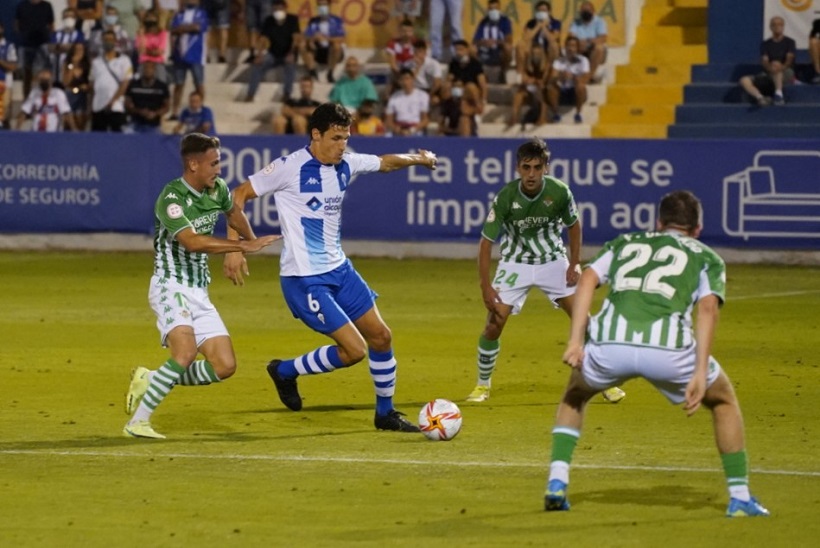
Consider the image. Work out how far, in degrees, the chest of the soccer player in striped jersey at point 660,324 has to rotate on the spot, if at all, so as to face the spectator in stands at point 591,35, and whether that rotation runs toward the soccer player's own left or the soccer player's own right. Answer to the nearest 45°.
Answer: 0° — they already face them

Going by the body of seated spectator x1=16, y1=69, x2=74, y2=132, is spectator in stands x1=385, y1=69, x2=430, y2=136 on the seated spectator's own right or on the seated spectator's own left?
on the seated spectator's own left

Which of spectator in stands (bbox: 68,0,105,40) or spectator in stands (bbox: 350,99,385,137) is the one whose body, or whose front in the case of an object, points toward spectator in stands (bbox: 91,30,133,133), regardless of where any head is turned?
spectator in stands (bbox: 68,0,105,40)

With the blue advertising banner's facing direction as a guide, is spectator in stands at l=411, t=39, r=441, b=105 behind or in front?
behind

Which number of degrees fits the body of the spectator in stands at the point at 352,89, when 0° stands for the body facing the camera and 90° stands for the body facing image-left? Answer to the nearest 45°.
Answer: approximately 0°

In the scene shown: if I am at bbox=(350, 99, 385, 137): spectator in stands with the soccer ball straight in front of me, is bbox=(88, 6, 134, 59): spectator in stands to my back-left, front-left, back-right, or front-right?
back-right

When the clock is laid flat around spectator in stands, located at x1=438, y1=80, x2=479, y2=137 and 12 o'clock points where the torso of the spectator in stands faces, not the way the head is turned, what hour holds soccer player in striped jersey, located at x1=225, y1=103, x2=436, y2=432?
The soccer player in striped jersey is roughly at 12 o'clock from the spectator in stands.

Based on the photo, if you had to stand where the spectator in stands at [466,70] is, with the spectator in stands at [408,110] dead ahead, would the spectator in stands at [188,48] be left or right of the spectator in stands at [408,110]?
right

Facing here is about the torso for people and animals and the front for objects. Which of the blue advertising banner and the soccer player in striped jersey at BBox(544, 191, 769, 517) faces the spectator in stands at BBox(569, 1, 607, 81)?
the soccer player in striped jersey
